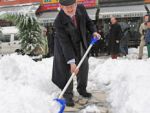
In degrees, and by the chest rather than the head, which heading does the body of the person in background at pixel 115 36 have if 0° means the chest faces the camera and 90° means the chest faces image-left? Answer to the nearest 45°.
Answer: approximately 45°

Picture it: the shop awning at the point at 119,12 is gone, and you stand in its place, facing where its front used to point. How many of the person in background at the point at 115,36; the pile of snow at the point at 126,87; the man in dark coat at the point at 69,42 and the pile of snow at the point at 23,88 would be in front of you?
4

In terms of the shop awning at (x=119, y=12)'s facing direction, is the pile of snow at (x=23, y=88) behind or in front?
in front

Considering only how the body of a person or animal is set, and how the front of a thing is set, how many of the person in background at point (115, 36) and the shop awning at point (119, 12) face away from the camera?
0

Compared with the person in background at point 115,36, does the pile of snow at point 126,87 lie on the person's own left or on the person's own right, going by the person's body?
on the person's own left

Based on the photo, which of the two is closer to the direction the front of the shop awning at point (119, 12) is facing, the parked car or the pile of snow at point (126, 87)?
the pile of snow

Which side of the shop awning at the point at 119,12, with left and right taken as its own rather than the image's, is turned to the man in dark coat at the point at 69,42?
front

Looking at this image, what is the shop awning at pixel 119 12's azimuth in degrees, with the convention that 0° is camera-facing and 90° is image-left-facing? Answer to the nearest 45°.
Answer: approximately 0°

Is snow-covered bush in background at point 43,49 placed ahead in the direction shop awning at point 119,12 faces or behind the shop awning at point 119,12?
ahead

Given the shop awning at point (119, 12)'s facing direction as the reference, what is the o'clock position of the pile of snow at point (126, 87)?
The pile of snow is roughly at 12 o'clock from the shop awning.

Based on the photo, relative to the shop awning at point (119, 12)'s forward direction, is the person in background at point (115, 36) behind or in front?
in front

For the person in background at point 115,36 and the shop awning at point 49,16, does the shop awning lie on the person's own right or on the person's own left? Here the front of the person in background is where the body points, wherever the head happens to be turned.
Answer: on the person's own right
